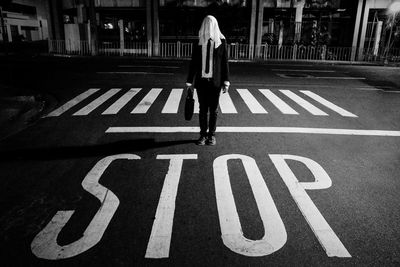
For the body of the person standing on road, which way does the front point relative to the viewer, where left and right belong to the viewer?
facing the viewer

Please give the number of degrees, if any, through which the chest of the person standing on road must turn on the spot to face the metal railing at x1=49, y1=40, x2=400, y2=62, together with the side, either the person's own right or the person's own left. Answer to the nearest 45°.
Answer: approximately 180°
